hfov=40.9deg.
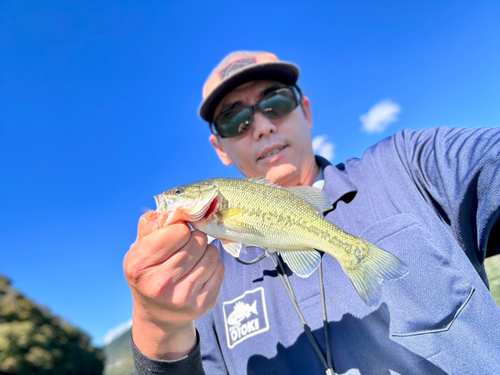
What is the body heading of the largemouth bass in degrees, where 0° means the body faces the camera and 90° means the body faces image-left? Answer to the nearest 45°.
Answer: approximately 90°
